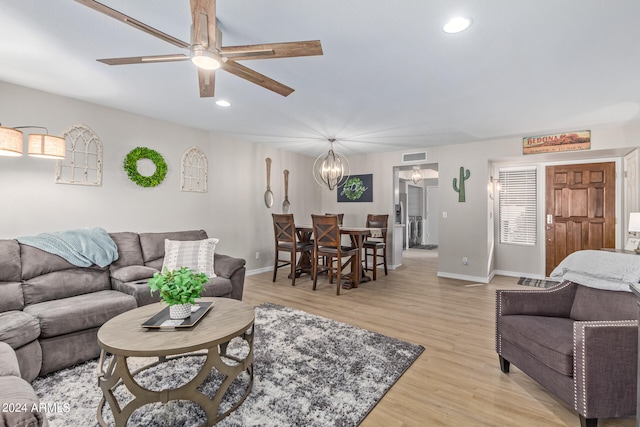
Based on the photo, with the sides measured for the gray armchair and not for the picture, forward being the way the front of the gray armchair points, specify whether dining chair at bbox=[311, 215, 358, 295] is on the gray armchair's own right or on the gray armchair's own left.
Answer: on the gray armchair's own right

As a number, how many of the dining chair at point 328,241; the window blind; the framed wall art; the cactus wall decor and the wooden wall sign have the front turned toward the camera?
4

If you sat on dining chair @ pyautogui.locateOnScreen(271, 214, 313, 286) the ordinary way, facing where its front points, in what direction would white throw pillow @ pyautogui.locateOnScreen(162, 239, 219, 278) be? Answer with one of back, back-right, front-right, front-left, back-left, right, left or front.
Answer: back

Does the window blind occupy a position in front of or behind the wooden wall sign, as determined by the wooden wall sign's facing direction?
behind

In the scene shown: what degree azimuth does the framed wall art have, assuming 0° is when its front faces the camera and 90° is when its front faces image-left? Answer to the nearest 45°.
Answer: approximately 0°

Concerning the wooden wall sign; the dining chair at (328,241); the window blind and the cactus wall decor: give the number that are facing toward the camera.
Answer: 3

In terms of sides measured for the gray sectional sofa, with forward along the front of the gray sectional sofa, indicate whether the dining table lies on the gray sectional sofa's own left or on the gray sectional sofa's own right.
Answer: on the gray sectional sofa's own left

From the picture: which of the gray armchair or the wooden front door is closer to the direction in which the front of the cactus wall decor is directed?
the gray armchair

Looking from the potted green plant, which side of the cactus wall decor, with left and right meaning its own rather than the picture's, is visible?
front

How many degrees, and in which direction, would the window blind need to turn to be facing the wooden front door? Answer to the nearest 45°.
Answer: approximately 90° to its left

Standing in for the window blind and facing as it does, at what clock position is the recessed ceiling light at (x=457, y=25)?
The recessed ceiling light is roughly at 12 o'clock from the window blind.

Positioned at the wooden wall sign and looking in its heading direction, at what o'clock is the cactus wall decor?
The cactus wall decor is roughly at 3 o'clock from the wooden wall sign.

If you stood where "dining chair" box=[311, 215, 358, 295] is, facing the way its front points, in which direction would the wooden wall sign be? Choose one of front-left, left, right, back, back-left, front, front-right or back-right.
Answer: front-right

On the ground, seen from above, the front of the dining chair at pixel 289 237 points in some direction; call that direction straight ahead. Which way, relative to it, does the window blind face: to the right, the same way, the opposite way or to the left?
the opposite way

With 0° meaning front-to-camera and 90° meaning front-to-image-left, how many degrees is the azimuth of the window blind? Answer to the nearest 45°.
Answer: approximately 0°
